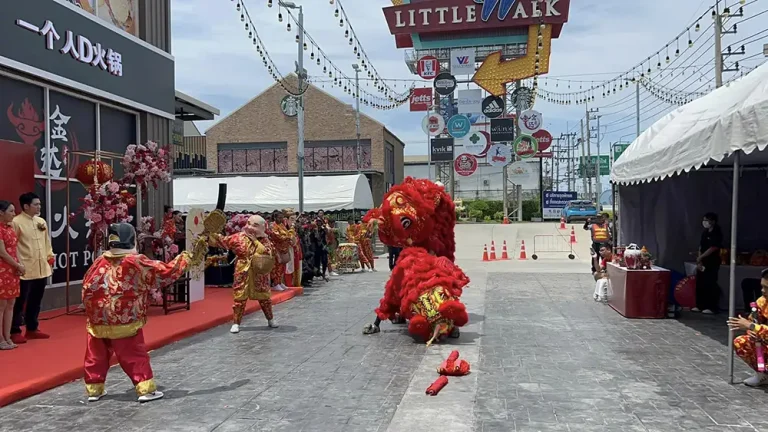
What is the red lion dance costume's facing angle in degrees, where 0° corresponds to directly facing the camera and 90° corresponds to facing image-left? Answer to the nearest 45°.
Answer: approximately 90°

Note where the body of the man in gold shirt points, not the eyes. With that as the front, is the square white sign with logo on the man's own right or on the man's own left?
on the man's own left

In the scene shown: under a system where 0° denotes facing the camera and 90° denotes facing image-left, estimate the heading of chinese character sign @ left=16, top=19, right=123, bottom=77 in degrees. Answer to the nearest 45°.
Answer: approximately 315°

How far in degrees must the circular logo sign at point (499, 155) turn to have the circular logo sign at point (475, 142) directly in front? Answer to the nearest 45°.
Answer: approximately 45° to its right

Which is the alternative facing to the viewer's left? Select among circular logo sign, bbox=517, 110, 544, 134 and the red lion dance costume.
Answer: the red lion dance costume

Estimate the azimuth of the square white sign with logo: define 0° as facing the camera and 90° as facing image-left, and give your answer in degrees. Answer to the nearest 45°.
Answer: approximately 0°

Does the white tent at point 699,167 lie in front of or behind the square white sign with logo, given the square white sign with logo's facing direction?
in front

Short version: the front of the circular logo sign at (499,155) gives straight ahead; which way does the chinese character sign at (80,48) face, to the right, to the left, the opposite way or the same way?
to the left

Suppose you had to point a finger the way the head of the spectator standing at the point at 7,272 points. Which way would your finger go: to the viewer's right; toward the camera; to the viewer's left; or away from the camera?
to the viewer's right

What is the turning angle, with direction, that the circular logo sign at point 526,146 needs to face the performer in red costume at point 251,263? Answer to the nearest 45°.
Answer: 0° — it already faces them

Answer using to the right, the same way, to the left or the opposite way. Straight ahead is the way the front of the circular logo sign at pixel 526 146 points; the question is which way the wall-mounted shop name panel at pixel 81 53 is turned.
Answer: to the left

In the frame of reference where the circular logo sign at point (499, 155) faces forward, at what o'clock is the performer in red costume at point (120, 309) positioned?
The performer in red costume is roughly at 12 o'clock from the circular logo sign.

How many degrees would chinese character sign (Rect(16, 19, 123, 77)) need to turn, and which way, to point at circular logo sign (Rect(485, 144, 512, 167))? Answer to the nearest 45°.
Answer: approximately 90° to its left
